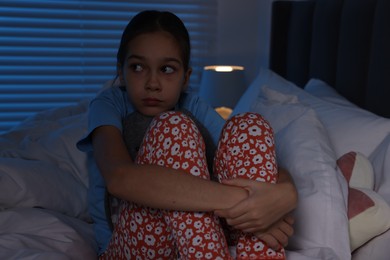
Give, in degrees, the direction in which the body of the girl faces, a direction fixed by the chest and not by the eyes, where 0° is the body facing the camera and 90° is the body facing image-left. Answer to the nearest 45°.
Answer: approximately 315°

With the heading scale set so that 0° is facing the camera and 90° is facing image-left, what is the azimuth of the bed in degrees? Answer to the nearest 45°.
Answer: approximately 45°

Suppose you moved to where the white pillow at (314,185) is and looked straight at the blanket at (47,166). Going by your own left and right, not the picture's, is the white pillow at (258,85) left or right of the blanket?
right

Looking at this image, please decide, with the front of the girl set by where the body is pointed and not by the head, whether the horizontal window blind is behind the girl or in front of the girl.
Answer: behind
